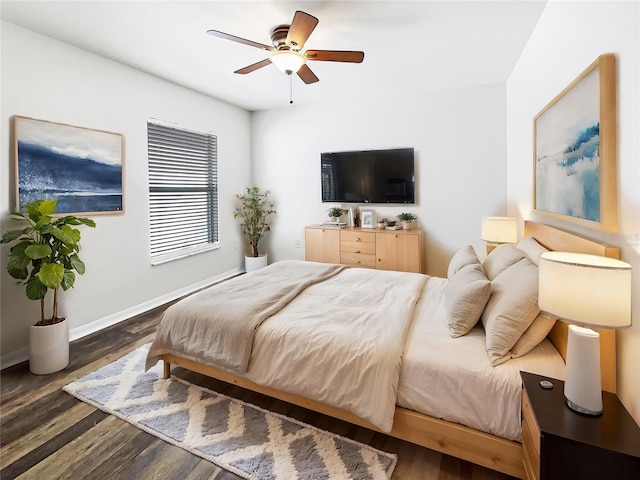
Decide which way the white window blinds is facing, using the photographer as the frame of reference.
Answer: facing the viewer and to the right of the viewer

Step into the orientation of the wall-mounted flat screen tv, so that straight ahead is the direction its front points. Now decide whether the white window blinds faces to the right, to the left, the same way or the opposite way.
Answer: to the left

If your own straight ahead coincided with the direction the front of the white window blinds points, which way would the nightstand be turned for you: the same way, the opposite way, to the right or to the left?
the opposite way

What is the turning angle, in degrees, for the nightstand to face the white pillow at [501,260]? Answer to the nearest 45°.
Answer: approximately 90° to its right

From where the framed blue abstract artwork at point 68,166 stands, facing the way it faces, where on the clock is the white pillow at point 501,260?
The white pillow is roughly at 12 o'clock from the framed blue abstract artwork.

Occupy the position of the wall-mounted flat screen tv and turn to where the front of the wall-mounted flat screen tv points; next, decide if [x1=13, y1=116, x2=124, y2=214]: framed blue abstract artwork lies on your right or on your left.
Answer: on your right

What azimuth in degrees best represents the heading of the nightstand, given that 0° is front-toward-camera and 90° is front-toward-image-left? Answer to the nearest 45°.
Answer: approximately 90°

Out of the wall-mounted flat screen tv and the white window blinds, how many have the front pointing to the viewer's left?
0

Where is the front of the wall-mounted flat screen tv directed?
toward the camera

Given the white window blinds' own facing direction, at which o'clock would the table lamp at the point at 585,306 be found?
The table lamp is roughly at 1 o'clock from the white window blinds.

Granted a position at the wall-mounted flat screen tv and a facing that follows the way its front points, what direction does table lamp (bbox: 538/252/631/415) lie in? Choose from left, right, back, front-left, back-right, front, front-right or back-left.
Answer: front

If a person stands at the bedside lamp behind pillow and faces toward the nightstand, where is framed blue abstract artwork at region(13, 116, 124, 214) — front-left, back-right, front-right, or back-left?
front-right

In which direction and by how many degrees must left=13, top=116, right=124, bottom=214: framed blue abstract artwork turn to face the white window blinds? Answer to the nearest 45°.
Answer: approximately 90° to its left
